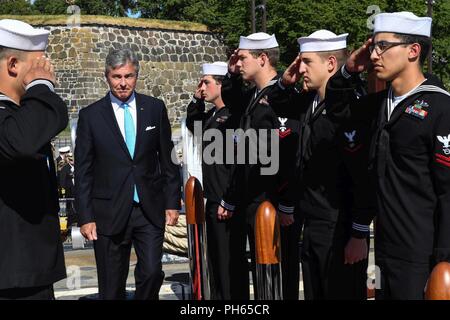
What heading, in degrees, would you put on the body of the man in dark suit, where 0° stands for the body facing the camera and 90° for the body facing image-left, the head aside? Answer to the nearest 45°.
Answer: approximately 0°

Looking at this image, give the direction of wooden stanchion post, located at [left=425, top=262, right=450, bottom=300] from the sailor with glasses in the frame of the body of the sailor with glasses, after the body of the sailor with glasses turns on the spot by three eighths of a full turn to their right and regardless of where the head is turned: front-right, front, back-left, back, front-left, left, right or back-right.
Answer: back

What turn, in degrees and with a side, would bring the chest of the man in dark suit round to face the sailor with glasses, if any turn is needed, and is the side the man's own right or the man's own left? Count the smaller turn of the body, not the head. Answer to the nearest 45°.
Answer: approximately 45° to the man's own left

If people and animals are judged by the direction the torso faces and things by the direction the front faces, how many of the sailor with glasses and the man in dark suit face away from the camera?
0

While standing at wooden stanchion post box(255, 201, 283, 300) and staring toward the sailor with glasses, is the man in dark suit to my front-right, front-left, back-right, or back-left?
back-left

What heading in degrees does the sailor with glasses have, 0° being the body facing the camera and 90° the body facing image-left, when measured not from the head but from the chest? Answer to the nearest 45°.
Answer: approximately 45°

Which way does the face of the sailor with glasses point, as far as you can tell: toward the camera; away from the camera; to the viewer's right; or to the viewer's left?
to the viewer's left
